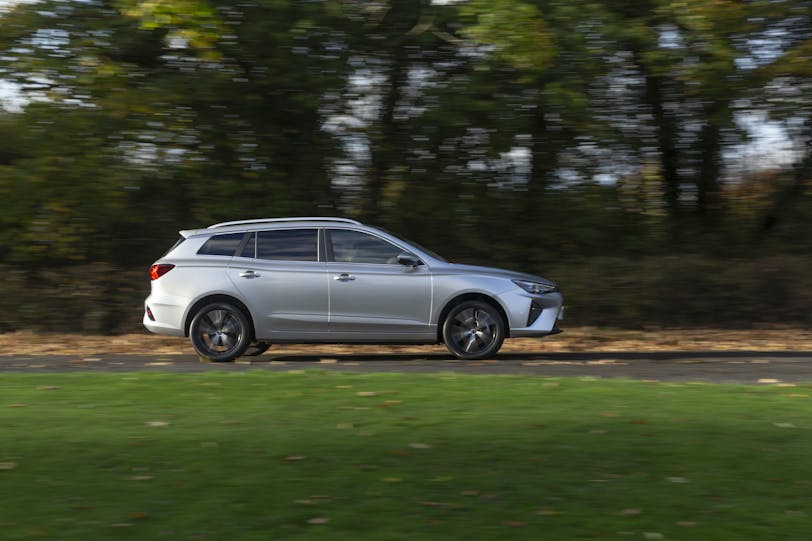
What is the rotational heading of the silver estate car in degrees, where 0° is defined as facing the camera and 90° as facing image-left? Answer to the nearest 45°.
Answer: approximately 270°

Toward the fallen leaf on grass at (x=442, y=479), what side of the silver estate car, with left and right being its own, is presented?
right

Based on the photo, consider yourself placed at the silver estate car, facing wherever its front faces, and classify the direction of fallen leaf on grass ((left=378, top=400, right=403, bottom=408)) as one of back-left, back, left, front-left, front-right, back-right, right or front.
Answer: right

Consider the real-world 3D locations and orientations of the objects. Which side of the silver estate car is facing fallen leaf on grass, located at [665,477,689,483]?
right
